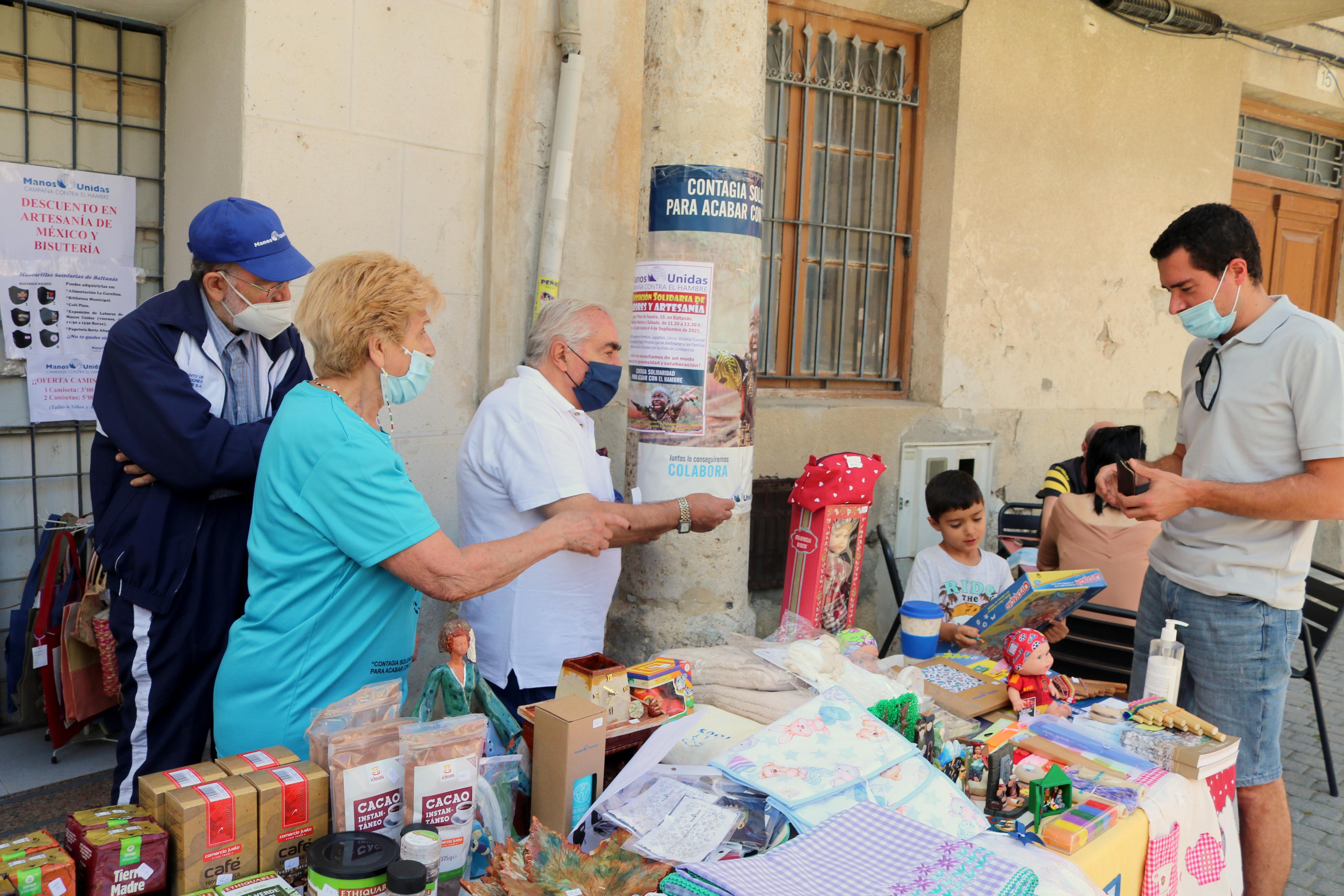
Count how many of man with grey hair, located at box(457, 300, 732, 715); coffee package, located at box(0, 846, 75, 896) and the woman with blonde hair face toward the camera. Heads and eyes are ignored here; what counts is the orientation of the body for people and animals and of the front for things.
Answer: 1

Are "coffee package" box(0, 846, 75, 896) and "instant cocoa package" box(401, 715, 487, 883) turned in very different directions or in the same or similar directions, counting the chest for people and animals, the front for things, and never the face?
same or similar directions

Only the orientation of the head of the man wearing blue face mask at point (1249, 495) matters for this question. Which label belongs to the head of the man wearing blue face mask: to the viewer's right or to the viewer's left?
to the viewer's left

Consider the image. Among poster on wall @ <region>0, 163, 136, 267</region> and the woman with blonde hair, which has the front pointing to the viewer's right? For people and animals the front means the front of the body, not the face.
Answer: the woman with blonde hair

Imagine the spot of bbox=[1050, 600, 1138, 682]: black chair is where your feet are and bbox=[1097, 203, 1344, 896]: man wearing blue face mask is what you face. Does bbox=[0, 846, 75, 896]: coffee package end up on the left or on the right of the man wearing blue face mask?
right

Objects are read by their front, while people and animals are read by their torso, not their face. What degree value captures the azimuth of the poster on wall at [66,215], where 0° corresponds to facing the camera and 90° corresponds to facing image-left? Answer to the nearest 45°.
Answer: approximately 0°

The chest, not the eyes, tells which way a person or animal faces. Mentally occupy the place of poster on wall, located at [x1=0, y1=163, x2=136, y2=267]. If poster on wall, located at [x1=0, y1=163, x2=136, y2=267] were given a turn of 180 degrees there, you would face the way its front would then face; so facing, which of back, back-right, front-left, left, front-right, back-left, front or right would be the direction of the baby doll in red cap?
back-right

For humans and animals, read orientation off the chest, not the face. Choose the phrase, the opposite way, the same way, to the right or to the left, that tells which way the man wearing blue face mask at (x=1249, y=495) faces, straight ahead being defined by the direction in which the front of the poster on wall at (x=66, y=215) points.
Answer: to the right

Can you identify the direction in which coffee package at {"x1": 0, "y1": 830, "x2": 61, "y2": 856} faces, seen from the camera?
facing the viewer

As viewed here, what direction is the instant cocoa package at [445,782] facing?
toward the camera

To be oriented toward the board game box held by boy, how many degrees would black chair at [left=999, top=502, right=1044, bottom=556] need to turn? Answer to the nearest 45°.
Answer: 0° — it already faces it

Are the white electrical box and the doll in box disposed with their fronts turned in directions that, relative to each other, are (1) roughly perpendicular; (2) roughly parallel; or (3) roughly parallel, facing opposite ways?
roughly parallel

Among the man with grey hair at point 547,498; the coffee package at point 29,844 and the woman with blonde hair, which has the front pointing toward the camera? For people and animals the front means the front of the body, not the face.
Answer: the coffee package

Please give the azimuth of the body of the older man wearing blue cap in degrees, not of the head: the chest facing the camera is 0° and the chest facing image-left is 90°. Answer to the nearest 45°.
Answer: approximately 315°

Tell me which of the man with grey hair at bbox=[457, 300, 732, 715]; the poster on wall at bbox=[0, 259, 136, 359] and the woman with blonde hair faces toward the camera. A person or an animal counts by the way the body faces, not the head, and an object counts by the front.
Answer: the poster on wall

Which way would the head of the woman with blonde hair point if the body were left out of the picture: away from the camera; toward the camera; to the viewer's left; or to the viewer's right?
to the viewer's right

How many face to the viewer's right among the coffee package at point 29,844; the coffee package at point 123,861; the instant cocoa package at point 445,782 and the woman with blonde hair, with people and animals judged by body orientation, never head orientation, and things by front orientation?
1

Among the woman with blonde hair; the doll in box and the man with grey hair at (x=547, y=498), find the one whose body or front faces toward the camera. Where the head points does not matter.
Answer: the doll in box
